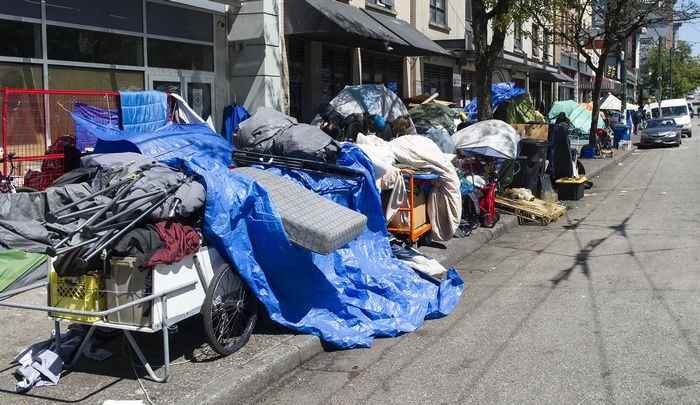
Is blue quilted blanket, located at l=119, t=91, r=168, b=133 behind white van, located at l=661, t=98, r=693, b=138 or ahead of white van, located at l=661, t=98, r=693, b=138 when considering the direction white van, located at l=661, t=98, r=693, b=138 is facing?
ahead

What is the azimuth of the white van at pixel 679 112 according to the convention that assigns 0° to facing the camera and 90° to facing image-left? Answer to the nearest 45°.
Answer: approximately 0°

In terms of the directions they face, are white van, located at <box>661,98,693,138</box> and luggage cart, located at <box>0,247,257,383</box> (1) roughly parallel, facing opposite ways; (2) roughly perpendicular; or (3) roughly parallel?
roughly parallel, facing opposite ways

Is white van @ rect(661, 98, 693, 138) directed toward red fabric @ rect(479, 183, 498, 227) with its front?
yes

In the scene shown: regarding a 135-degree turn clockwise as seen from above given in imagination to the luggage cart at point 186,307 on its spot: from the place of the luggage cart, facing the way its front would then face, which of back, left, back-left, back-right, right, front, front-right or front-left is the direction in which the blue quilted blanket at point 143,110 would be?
back

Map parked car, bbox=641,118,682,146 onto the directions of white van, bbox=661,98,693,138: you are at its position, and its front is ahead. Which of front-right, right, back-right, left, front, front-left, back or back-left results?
front

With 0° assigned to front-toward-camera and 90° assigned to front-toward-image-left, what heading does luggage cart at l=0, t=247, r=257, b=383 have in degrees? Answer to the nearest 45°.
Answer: approximately 225°

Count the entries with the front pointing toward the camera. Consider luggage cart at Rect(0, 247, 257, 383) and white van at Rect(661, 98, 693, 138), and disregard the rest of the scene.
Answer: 1

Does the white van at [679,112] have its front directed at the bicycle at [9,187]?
yes

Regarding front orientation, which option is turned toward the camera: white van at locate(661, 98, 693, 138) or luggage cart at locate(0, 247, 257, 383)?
the white van

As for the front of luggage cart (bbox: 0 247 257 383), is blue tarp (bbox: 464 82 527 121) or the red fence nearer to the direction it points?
the blue tarp

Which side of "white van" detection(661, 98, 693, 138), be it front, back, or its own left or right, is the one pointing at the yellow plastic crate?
front

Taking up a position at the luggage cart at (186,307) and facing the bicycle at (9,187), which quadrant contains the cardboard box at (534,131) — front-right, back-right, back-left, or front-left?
front-right

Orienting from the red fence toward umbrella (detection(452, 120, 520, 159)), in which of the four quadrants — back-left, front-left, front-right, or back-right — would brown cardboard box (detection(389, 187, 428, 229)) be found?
front-right
